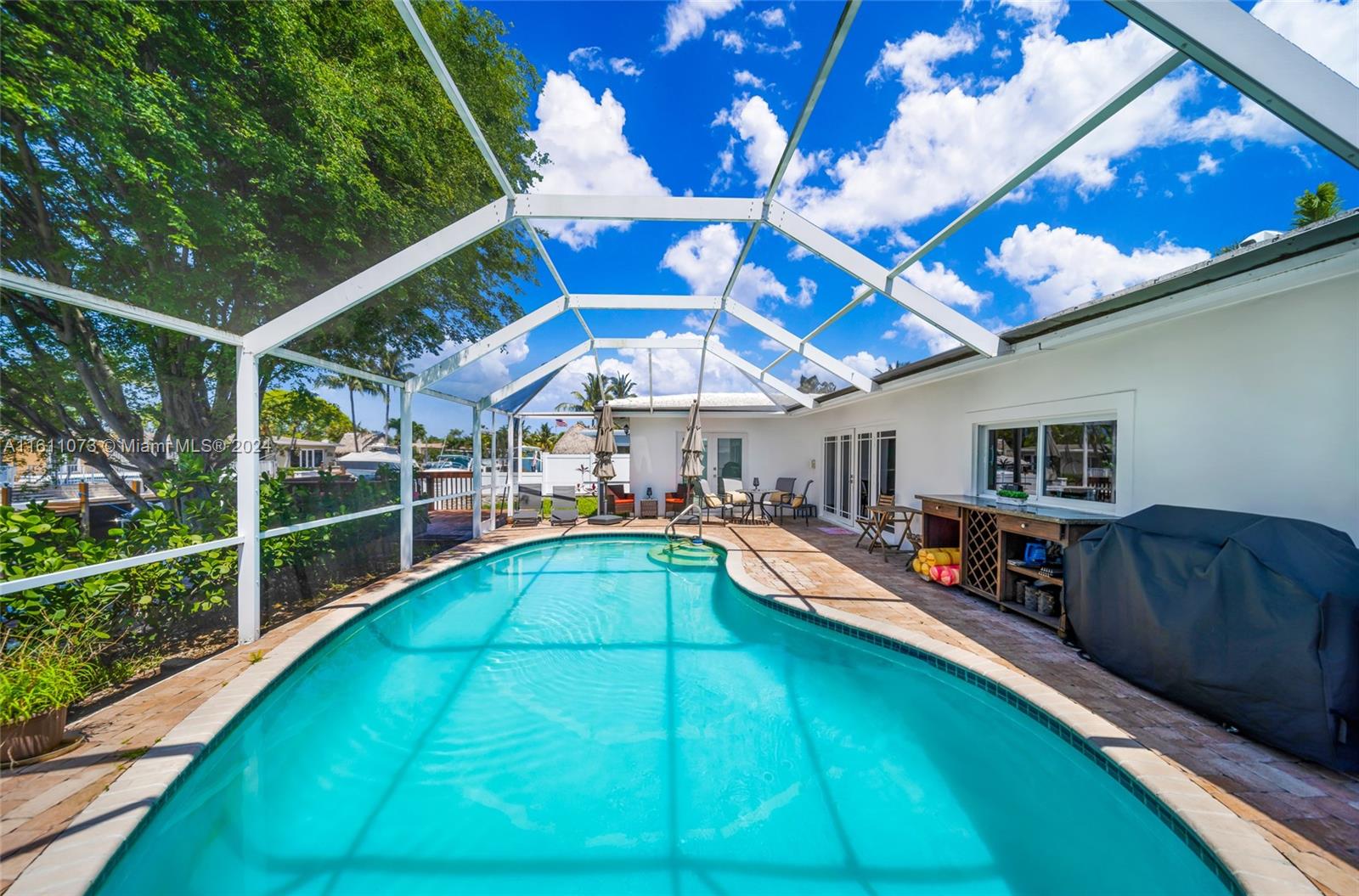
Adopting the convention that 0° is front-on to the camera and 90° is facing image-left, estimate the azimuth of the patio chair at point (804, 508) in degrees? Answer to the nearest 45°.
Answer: approximately 90°

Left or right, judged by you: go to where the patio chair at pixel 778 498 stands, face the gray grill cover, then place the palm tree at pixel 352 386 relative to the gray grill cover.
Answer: right

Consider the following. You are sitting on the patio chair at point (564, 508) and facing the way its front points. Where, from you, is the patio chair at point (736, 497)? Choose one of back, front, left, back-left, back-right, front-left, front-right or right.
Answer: left

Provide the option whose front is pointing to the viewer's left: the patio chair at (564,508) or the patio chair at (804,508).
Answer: the patio chair at (804,508)

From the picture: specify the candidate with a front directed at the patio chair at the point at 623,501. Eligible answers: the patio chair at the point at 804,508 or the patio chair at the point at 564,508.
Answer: the patio chair at the point at 804,508

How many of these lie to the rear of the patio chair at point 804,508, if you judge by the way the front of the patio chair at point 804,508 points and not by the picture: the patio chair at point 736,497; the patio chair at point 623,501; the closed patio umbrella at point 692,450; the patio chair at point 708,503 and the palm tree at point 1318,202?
1

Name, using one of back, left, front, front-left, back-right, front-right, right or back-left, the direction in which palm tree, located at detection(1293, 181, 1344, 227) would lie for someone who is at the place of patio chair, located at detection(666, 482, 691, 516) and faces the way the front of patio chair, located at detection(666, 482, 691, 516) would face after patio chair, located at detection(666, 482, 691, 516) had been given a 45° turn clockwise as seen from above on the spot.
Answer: back

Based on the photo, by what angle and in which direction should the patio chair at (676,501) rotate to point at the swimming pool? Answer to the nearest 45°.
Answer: approximately 45° to its left

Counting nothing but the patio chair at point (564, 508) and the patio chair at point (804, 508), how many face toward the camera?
1

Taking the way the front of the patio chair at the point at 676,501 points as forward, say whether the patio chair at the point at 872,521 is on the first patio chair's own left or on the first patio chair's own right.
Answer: on the first patio chair's own left

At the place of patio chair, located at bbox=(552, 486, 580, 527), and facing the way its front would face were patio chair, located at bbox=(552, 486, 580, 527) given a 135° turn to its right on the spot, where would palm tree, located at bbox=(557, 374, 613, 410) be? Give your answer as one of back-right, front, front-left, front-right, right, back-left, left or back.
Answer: front-right

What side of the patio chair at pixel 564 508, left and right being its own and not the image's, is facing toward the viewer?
front

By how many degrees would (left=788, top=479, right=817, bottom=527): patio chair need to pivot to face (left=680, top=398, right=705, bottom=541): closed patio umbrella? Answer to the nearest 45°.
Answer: approximately 45° to its left

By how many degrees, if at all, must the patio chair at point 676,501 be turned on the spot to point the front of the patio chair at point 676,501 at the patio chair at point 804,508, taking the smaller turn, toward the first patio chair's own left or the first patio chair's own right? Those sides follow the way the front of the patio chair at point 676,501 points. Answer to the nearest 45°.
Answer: approximately 135° to the first patio chair's own left

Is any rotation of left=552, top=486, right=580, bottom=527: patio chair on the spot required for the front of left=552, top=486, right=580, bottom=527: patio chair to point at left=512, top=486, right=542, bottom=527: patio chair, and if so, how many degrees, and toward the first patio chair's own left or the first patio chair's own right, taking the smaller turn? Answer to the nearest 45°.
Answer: approximately 90° to the first patio chair's own right
